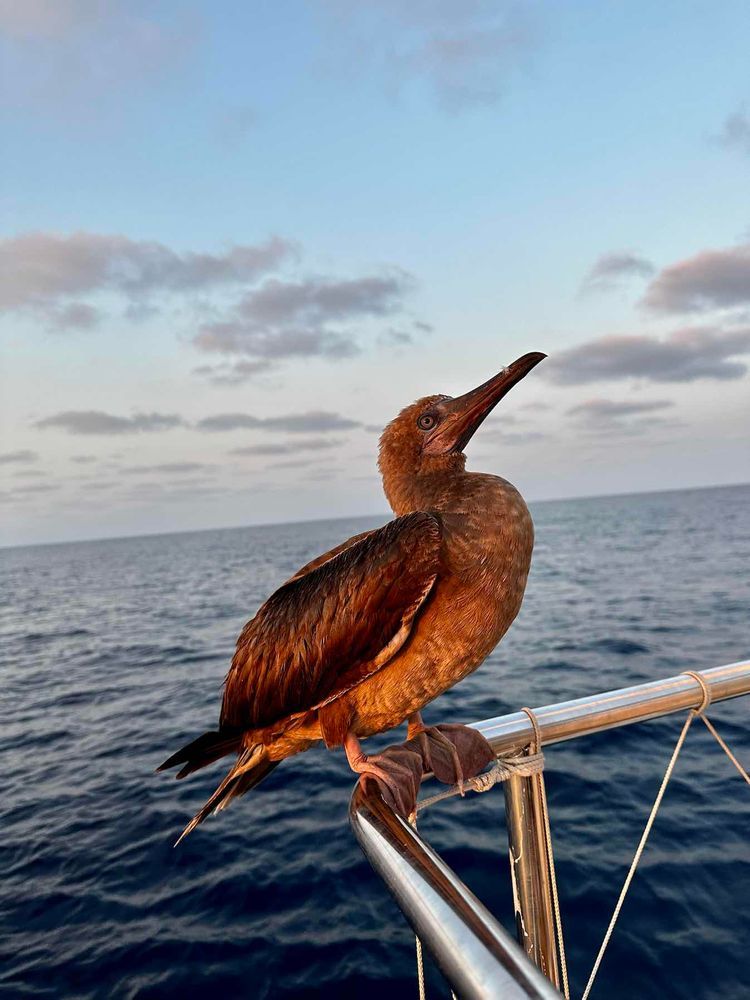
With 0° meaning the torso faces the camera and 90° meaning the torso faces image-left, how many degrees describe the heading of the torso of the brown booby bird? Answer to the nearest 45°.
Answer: approximately 270°
